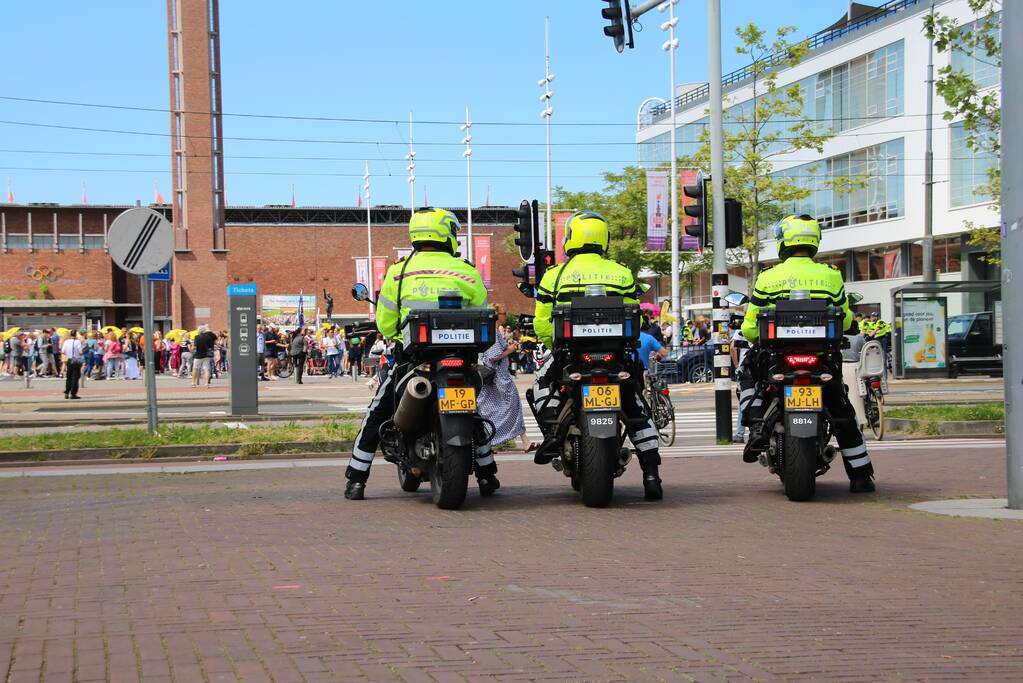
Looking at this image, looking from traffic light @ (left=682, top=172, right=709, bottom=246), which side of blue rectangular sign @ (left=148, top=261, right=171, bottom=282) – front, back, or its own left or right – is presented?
left

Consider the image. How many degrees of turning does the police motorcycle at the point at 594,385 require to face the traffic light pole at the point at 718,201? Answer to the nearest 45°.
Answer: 0° — it already faces it

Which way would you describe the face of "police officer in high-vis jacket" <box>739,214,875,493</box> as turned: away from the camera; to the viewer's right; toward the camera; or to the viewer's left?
away from the camera

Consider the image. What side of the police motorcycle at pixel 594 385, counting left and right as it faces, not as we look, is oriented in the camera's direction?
back

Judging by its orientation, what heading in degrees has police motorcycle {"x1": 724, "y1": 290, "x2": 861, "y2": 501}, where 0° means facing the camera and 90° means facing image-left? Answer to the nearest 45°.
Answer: approximately 180°

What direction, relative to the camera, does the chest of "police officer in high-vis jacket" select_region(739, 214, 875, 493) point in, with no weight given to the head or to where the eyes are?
away from the camera

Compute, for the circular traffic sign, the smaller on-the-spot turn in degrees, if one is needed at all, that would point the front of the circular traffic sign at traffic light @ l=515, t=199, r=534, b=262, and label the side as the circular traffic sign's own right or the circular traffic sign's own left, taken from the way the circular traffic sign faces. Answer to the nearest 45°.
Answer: approximately 90° to the circular traffic sign's own left

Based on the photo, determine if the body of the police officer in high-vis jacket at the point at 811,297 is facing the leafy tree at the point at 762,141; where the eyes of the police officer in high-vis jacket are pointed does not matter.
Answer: yes

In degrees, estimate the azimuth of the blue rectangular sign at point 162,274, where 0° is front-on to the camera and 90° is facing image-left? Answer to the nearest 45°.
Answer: approximately 0°

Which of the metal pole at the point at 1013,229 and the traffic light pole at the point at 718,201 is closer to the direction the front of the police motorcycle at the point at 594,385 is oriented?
the traffic light pole

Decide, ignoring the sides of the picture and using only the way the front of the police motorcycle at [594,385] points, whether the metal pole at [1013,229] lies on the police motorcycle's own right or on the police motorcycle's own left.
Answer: on the police motorcycle's own right

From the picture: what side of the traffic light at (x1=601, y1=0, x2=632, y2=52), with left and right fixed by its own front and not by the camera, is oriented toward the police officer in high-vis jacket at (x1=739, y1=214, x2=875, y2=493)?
left

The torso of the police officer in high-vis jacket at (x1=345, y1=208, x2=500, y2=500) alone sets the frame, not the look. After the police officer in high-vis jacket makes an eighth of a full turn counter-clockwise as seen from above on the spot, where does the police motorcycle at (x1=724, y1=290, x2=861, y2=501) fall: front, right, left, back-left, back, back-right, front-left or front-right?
back-right

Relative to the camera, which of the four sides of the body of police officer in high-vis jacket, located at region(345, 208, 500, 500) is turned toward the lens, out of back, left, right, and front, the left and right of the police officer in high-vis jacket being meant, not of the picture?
back

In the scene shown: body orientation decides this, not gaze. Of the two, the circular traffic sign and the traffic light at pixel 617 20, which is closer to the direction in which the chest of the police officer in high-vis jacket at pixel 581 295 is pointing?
the traffic light

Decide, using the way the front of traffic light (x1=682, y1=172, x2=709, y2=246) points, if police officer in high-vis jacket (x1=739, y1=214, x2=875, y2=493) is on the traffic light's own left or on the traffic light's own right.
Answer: on the traffic light's own left

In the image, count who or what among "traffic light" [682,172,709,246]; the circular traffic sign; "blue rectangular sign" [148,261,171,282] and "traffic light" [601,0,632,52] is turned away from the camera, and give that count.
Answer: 0

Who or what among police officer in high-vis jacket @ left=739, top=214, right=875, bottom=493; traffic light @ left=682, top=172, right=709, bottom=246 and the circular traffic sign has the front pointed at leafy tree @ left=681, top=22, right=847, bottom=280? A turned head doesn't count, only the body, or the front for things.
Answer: the police officer in high-vis jacket
